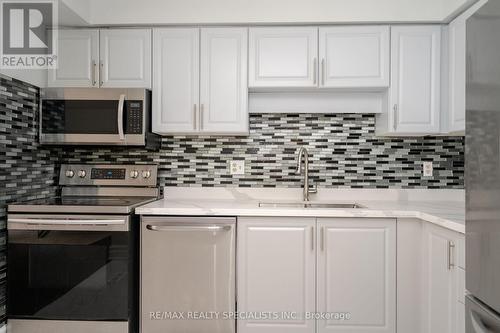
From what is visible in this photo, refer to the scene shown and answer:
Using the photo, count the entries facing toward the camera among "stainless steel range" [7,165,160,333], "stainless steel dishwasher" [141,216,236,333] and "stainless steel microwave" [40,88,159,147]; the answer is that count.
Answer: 3

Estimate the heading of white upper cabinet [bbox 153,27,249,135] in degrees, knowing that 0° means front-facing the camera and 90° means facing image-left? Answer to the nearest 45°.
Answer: approximately 0°

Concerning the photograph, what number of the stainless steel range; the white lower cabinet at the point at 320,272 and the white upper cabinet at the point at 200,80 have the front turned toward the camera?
3

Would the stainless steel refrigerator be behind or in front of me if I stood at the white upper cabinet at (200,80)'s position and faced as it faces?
in front

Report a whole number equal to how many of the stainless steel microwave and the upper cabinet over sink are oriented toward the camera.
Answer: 2

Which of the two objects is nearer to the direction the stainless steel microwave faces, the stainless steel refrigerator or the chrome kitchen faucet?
the stainless steel refrigerator
